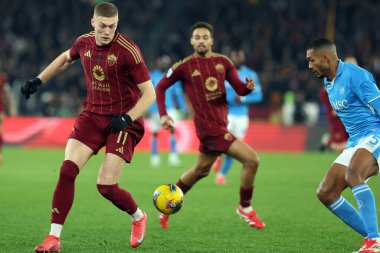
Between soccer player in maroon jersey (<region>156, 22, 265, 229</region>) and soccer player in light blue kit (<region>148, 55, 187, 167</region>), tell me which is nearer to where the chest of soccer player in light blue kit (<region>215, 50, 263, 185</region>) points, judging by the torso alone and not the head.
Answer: the soccer player in maroon jersey

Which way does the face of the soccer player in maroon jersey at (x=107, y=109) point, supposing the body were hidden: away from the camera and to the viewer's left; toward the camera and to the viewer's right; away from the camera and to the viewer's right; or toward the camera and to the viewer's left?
toward the camera and to the viewer's right

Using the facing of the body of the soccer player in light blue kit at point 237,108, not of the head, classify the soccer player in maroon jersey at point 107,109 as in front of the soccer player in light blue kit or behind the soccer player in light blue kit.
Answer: in front

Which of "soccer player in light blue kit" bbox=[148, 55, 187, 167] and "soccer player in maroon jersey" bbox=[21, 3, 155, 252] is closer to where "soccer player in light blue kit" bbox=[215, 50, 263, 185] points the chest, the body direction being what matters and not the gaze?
the soccer player in maroon jersey

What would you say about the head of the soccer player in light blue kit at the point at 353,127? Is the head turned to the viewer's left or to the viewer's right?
to the viewer's left

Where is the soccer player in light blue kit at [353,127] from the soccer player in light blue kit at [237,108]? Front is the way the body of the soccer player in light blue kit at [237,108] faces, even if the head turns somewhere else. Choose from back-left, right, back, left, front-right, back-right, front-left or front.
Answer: front-left

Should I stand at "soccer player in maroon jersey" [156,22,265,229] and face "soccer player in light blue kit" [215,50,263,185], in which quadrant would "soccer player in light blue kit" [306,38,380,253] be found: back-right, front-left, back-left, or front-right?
back-right

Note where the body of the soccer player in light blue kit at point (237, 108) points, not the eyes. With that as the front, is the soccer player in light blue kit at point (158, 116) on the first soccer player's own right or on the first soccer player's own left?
on the first soccer player's own right
